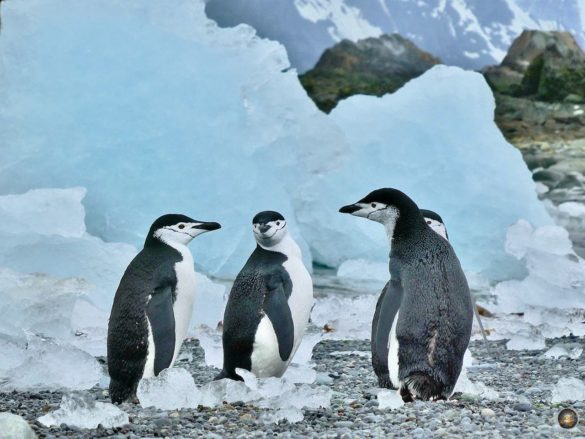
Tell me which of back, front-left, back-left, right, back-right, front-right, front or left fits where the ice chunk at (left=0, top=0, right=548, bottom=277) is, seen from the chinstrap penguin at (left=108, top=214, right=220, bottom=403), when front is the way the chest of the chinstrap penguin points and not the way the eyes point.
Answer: left

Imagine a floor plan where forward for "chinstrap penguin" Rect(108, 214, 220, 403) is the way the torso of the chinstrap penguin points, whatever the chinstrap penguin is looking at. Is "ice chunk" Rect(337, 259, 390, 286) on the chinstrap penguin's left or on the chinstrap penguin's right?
on the chinstrap penguin's left

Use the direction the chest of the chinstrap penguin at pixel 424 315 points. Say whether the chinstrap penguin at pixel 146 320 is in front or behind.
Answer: in front

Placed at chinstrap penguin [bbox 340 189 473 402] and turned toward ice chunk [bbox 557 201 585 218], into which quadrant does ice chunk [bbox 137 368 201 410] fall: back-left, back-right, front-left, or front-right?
back-left

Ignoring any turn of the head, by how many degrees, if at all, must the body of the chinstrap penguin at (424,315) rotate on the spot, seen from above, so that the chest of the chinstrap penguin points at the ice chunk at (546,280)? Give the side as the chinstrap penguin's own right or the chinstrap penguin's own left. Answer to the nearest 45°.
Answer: approximately 45° to the chinstrap penguin's own right

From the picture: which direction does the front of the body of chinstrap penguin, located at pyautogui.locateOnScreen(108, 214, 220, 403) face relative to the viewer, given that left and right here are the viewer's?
facing to the right of the viewer
